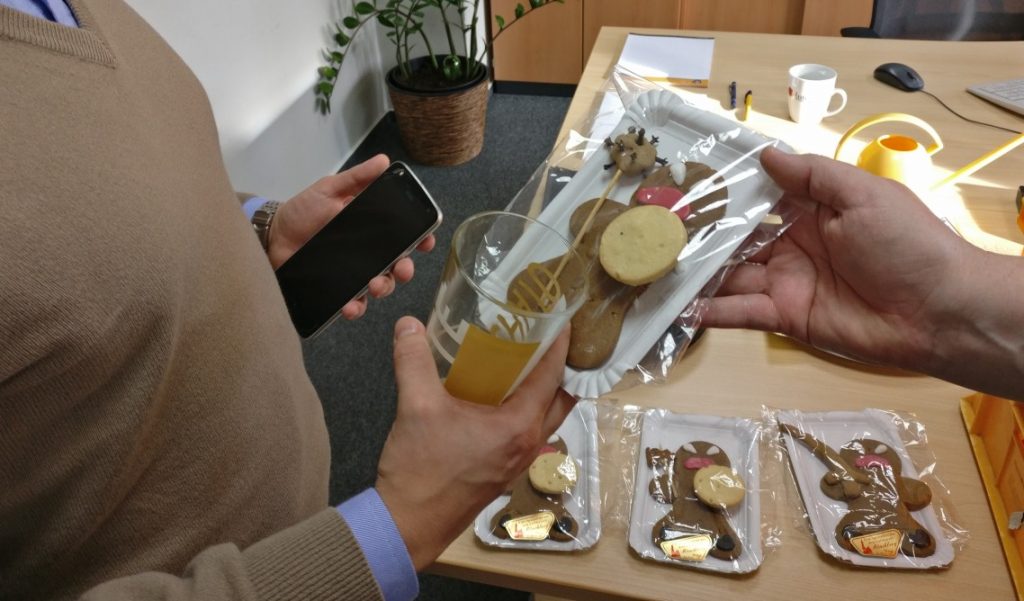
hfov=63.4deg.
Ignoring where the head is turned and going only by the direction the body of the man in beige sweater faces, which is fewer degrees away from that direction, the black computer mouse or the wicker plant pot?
the black computer mouse

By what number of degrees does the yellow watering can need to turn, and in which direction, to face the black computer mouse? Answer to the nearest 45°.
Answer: approximately 90° to its left

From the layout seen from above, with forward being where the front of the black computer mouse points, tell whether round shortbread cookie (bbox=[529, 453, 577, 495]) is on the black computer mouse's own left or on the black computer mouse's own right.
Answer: on the black computer mouse's own right

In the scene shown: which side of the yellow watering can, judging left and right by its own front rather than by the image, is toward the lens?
right

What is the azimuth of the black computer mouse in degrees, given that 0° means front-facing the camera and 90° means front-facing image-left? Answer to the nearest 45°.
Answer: approximately 315°
